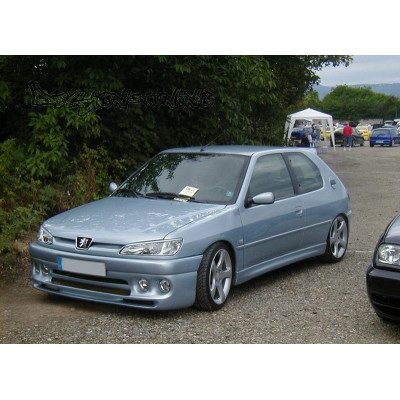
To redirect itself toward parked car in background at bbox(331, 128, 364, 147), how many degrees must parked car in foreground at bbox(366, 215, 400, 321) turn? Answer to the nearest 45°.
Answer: approximately 135° to its right

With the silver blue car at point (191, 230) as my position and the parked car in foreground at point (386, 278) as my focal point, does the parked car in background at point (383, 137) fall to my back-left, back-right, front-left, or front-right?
back-left

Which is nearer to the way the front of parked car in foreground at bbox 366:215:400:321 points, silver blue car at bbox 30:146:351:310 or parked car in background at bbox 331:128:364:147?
the silver blue car

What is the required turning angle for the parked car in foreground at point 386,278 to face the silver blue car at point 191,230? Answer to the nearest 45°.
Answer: approximately 90° to its right

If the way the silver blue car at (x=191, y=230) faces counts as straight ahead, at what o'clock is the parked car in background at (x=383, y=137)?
The parked car in background is roughly at 5 o'clock from the silver blue car.

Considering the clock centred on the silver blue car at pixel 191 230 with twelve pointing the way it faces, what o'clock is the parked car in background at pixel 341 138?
The parked car in background is roughly at 5 o'clock from the silver blue car.

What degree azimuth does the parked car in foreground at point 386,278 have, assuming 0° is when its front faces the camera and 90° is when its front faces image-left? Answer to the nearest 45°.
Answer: approximately 45°
